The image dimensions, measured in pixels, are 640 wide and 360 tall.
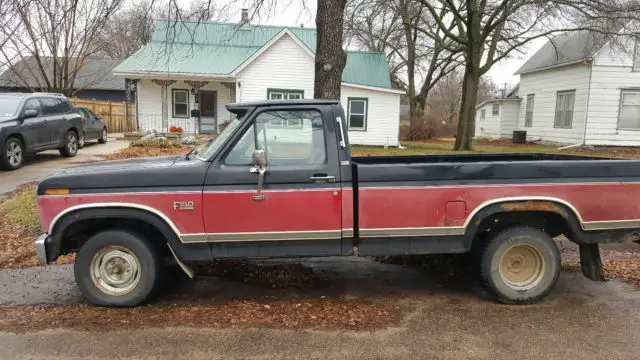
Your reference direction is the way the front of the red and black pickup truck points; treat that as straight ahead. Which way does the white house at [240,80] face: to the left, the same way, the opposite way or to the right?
to the left

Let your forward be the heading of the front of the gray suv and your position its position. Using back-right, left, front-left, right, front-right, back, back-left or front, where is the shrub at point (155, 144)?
back

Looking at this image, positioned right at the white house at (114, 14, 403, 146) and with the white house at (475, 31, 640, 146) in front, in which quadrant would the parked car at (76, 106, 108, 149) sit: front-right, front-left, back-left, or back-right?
back-right

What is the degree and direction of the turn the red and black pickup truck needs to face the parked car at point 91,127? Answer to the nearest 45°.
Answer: approximately 45° to its right

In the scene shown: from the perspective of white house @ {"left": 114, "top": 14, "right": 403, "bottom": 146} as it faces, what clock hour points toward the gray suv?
The gray suv is roughly at 1 o'clock from the white house.

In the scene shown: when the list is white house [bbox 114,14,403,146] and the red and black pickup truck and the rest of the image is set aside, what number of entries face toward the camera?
1

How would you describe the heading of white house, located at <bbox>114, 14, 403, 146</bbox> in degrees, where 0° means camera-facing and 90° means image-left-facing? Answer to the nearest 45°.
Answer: approximately 0°

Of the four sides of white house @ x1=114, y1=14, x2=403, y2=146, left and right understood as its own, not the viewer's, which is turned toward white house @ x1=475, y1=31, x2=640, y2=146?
left

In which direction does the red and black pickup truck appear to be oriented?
to the viewer's left

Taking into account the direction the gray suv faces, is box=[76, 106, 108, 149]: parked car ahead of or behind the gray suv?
behind

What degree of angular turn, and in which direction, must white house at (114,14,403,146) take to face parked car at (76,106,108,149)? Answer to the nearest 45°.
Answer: approximately 45° to its right

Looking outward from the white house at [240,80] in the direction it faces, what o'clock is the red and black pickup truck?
The red and black pickup truck is roughly at 12 o'clock from the white house.

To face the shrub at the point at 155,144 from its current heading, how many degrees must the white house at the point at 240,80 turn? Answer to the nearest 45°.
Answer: approximately 45° to its right
